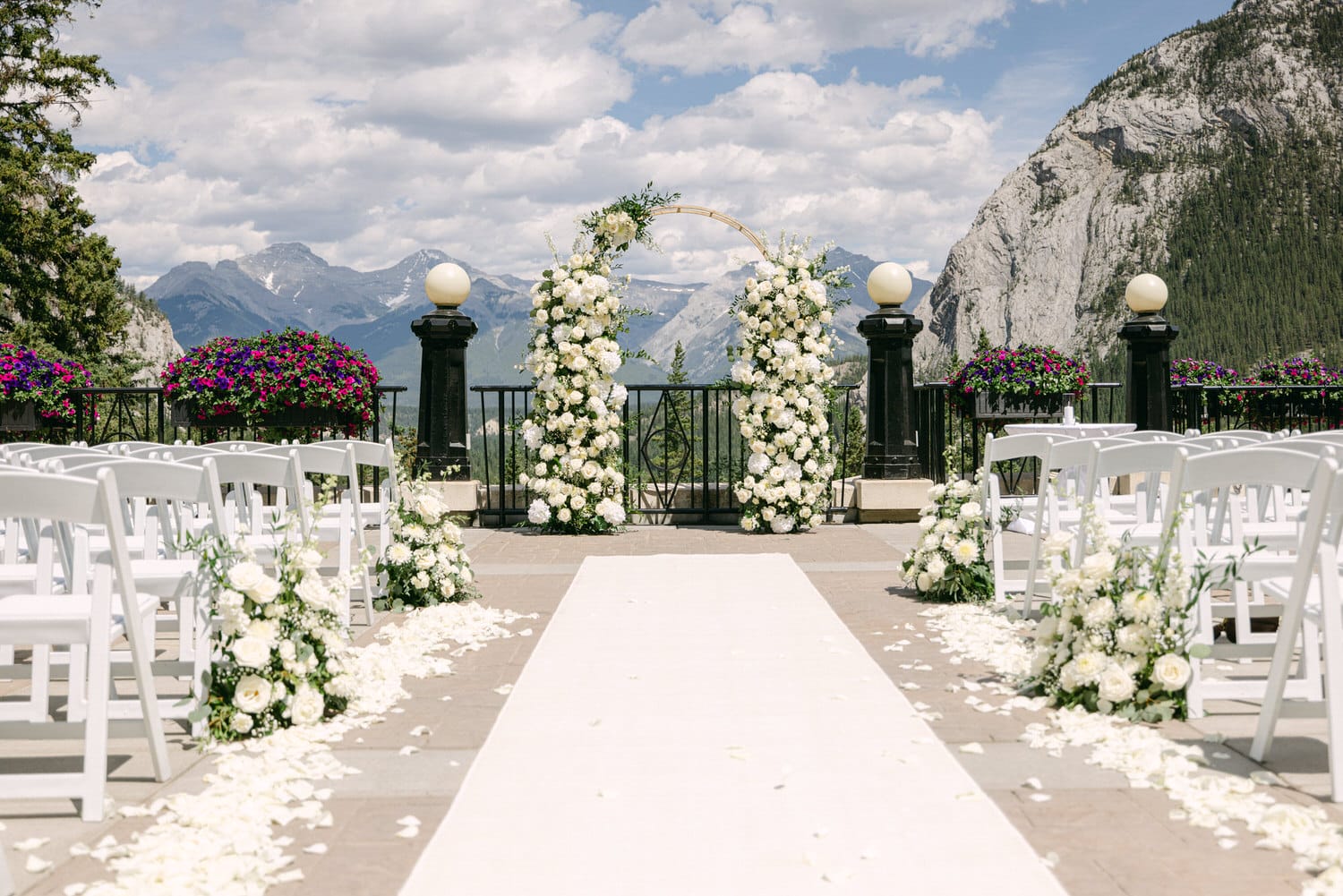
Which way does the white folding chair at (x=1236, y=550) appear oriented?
away from the camera

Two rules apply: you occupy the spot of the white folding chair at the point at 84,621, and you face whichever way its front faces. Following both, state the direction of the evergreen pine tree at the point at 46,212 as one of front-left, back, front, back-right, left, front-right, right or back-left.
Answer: front-left

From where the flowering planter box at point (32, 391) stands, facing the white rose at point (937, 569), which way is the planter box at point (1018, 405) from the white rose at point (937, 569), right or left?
left

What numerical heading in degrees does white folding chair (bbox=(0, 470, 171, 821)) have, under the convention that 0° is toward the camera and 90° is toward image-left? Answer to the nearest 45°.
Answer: approximately 225°

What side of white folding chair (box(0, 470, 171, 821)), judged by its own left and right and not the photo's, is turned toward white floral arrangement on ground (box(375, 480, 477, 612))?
front

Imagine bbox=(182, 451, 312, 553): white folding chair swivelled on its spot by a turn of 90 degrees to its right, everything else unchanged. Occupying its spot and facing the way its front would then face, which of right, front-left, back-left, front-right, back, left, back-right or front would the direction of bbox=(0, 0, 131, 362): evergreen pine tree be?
left

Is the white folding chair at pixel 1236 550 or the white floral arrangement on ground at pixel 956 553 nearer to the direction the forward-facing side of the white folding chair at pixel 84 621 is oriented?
the white floral arrangement on ground

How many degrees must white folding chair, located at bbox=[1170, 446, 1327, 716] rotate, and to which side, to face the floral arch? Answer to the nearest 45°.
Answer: approximately 45° to its left

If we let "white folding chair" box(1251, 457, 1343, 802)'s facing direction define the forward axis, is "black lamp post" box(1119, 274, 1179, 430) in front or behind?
in front

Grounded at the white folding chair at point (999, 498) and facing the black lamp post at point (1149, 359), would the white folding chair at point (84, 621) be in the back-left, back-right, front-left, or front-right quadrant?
back-left

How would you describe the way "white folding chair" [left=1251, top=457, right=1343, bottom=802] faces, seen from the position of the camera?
facing away from the viewer and to the left of the viewer

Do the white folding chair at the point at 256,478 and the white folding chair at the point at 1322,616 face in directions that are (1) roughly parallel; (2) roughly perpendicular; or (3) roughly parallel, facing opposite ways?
roughly parallel

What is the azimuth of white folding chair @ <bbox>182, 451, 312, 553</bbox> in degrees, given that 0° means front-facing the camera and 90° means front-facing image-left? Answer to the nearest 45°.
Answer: approximately 180°

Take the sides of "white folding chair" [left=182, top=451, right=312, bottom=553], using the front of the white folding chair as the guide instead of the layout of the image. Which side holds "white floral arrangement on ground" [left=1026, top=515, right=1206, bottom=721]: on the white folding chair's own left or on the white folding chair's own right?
on the white folding chair's own right

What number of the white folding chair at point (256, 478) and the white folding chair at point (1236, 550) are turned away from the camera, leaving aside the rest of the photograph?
2

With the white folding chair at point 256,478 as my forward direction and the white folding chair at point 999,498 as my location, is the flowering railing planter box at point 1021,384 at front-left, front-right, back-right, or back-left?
back-right

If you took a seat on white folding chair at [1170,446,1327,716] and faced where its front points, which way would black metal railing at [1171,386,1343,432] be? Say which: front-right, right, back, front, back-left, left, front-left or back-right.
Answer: front

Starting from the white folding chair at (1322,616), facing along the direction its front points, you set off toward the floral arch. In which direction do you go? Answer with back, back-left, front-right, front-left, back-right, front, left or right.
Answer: front
